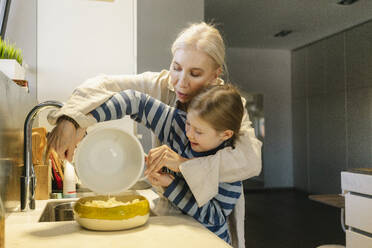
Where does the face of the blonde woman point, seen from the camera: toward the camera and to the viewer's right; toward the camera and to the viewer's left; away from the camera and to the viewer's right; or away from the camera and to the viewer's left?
toward the camera and to the viewer's left

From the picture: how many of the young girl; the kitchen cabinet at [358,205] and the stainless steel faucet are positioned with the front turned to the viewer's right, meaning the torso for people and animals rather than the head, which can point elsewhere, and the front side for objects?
1

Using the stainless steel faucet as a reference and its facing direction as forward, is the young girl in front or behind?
in front

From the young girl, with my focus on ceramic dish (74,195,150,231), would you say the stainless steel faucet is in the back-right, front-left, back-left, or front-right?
front-right

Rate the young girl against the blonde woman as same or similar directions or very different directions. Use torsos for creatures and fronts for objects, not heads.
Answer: same or similar directions

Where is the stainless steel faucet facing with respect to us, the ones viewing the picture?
facing to the right of the viewer

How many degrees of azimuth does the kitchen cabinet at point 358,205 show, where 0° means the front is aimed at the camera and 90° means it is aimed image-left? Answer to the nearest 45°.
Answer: approximately 45°

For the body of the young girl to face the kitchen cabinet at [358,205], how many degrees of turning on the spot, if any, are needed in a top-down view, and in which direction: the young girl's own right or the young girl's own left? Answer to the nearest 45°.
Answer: approximately 180°

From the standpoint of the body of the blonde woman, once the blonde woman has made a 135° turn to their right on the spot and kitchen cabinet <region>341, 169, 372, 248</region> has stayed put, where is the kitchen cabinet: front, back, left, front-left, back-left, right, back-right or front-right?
front-right

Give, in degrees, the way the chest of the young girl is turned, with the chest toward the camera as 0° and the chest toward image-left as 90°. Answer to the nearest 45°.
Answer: approximately 45°

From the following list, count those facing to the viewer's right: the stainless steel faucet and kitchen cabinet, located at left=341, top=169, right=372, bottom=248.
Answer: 1

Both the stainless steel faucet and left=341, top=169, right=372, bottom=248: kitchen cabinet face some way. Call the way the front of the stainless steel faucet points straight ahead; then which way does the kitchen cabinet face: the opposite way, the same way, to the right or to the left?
the opposite way

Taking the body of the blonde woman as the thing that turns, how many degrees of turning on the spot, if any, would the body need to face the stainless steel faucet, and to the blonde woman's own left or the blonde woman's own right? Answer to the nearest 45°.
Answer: approximately 45° to the blonde woman's own right
